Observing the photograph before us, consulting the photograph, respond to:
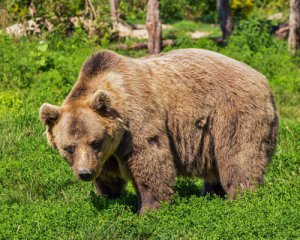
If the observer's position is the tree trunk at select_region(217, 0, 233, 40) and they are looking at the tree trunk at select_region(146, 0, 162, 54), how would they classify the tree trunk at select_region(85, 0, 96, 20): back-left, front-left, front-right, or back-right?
front-right

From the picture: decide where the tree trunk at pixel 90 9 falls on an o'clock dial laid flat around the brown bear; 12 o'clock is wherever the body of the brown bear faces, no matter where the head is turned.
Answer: The tree trunk is roughly at 4 o'clock from the brown bear.

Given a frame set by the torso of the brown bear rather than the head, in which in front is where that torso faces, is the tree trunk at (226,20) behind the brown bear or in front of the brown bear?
behind

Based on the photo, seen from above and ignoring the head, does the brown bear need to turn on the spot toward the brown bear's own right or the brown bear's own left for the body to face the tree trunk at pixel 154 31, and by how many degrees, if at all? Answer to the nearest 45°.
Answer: approximately 135° to the brown bear's own right

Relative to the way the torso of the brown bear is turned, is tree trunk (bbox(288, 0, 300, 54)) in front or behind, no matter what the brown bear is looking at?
behind

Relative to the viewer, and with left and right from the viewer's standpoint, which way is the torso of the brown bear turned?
facing the viewer and to the left of the viewer

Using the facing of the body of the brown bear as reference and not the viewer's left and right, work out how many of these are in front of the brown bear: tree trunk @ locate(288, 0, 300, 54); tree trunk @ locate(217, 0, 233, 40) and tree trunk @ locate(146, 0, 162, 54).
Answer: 0

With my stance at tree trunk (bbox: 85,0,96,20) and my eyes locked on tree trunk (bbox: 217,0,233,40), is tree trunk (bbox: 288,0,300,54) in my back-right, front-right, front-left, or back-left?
front-right
